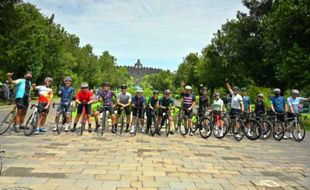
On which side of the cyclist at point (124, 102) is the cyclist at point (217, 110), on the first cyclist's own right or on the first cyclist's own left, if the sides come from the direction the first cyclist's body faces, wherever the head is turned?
on the first cyclist's own left

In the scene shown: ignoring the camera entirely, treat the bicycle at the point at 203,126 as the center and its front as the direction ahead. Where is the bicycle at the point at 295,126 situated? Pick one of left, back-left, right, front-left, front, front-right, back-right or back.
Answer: front-left

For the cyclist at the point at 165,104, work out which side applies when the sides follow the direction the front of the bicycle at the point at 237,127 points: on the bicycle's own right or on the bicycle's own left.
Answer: on the bicycle's own right

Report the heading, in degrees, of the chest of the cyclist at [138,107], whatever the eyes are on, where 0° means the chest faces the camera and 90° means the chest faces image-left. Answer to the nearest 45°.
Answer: approximately 0°

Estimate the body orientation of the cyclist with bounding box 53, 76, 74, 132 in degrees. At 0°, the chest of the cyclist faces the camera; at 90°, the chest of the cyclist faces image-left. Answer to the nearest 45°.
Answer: approximately 0°

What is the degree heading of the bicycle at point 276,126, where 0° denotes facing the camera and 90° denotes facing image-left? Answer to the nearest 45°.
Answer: approximately 315°

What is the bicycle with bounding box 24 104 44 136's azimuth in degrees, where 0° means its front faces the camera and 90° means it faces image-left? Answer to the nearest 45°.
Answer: approximately 45°

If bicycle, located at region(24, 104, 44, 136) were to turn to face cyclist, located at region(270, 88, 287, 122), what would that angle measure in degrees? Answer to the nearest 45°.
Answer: approximately 135° to its left

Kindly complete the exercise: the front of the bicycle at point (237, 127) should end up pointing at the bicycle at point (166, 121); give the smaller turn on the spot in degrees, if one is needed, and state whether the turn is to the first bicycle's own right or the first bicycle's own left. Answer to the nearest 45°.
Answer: approximately 135° to the first bicycle's own right
